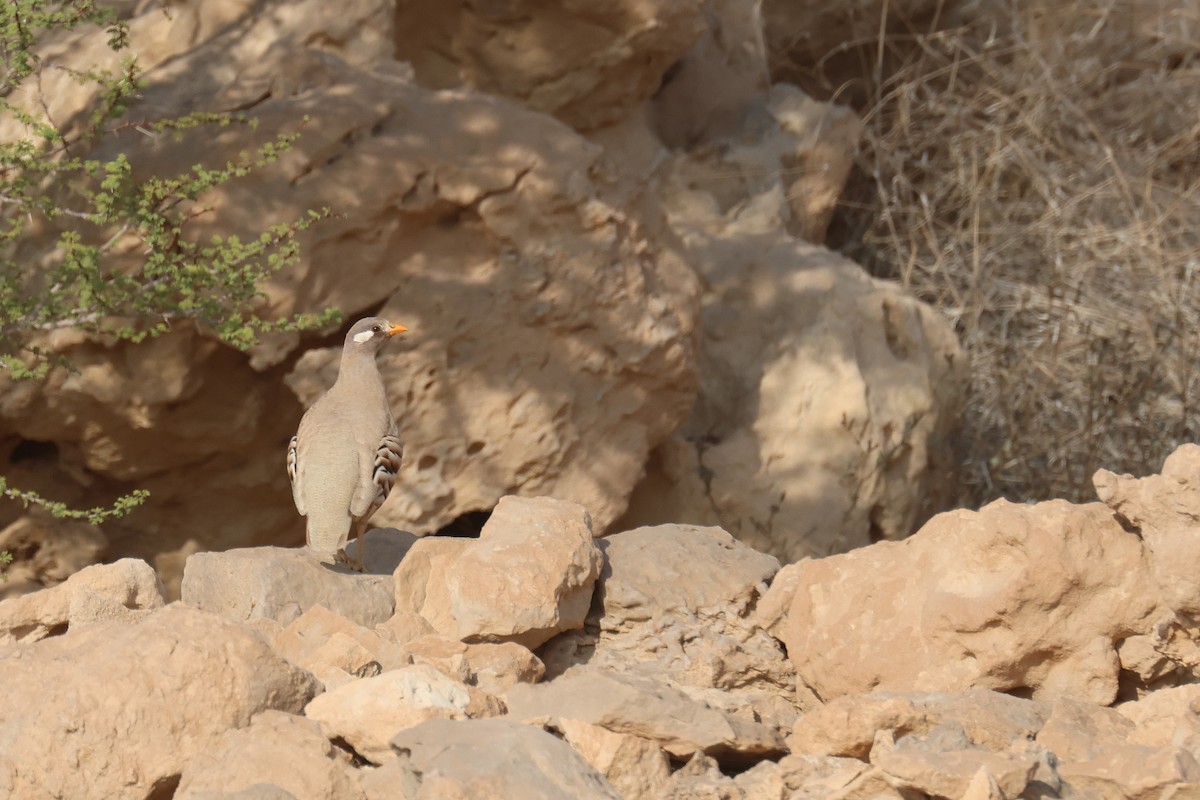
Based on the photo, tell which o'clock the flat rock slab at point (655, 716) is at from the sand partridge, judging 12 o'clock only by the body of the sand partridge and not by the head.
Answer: The flat rock slab is roughly at 4 o'clock from the sand partridge.

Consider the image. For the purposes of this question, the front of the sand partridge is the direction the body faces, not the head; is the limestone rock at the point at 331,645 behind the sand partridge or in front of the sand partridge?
behind

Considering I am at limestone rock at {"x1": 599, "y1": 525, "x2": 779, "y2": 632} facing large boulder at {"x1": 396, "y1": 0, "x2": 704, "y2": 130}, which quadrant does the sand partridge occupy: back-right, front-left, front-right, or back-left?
front-left

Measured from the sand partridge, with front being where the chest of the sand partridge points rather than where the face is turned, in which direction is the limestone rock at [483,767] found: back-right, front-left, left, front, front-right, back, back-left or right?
back-right

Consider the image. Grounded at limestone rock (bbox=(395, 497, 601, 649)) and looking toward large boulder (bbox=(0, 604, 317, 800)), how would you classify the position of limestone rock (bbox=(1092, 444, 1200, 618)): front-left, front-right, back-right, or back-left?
back-left

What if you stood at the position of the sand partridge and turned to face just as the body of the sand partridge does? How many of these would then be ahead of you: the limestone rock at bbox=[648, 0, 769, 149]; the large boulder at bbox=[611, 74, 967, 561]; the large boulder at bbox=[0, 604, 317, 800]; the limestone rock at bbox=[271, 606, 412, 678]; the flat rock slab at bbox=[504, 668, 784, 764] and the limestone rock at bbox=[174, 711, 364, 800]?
2

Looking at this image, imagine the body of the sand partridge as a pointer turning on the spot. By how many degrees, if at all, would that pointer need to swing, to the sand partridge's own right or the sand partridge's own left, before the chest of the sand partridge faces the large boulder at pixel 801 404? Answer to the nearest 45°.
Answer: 0° — it already faces it

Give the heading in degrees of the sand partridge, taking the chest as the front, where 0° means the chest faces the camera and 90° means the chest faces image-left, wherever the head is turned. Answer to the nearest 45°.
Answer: approximately 225°

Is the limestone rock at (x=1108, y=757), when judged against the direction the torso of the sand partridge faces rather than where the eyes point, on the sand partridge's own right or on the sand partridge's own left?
on the sand partridge's own right

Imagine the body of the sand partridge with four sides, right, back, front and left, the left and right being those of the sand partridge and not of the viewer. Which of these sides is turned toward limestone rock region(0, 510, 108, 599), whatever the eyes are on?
left

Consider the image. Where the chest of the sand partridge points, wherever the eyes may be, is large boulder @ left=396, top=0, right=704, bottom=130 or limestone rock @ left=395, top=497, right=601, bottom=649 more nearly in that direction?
the large boulder

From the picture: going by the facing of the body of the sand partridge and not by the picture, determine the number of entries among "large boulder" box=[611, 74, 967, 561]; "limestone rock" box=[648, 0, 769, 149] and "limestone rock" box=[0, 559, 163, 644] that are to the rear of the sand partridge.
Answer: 1

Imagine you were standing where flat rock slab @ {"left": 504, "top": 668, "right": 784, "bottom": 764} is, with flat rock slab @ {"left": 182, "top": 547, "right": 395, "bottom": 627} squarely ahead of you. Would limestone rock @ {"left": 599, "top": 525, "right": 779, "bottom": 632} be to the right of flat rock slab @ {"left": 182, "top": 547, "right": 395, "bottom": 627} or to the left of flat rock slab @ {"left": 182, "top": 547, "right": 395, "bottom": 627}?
right

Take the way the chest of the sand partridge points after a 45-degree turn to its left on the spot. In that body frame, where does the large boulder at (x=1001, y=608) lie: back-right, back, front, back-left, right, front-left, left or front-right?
back-right

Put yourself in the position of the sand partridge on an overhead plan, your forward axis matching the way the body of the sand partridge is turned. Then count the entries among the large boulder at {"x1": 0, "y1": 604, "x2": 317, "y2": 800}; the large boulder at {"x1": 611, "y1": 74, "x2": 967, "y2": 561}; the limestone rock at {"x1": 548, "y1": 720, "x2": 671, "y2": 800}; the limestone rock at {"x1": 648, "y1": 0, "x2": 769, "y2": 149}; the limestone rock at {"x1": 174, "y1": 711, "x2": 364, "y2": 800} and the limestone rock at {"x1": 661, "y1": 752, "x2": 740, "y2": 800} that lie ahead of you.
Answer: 2

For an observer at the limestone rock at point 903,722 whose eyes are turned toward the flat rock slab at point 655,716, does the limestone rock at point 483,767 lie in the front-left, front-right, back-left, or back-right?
front-left

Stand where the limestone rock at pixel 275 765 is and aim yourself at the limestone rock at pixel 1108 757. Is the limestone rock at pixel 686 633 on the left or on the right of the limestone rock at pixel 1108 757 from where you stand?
left

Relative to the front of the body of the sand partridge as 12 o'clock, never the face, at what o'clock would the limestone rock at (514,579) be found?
The limestone rock is roughly at 4 o'clock from the sand partridge.

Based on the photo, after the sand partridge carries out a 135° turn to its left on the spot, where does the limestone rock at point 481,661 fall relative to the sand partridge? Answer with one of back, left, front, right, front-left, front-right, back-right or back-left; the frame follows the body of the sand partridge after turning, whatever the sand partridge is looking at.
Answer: left

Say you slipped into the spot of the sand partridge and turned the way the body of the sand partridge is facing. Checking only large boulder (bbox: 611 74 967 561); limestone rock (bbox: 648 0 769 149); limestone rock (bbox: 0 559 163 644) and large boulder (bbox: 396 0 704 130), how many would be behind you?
1

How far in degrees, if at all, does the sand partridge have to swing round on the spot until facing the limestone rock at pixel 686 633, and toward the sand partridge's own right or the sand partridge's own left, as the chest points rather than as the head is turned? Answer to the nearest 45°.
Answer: approximately 90° to the sand partridge's own right
